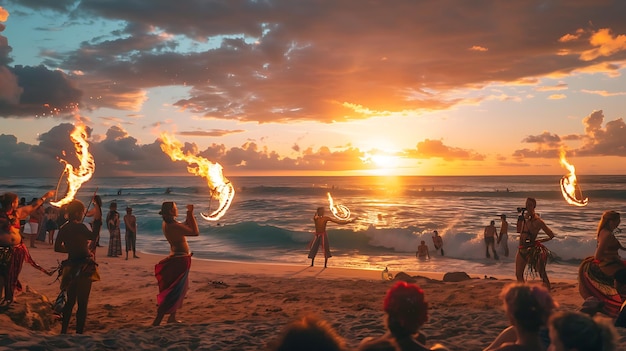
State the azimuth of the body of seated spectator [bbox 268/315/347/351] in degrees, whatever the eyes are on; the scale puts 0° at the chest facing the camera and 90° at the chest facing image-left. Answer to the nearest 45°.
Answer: approximately 180°

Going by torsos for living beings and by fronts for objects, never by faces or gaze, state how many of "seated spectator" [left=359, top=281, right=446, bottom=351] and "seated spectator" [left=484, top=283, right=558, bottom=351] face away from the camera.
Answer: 2

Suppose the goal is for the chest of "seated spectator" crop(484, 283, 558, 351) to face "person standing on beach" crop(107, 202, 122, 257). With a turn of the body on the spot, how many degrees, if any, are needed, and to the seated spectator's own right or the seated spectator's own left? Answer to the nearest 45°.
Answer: approximately 45° to the seated spectator's own left

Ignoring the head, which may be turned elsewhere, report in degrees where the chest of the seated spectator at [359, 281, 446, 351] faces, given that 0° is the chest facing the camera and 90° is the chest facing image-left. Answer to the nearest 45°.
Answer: approximately 180°

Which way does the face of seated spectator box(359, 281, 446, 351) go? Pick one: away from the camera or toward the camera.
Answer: away from the camera

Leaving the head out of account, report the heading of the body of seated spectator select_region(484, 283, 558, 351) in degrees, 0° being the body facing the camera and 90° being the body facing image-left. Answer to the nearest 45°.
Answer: approximately 180°

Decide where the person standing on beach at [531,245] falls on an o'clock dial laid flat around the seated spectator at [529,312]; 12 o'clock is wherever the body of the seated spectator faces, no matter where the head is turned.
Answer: The person standing on beach is roughly at 12 o'clock from the seated spectator.

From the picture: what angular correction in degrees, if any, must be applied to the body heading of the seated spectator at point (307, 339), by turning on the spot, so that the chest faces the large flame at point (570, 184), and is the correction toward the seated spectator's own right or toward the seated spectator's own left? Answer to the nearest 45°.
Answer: approximately 45° to the seated spectator's own right

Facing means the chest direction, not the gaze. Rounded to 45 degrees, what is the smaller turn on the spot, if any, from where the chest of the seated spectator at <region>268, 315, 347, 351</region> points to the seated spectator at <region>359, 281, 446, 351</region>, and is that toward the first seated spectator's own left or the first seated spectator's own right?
approximately 45° to the first seated spectator's own right
